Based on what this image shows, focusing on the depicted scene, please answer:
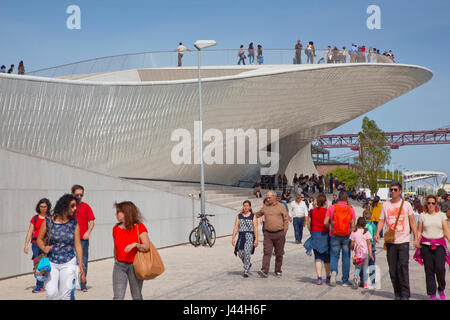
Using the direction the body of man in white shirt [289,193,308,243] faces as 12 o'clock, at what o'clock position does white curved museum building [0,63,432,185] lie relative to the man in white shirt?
The white curved museum building is roughly at 5 o'clock from the man in white shirt.

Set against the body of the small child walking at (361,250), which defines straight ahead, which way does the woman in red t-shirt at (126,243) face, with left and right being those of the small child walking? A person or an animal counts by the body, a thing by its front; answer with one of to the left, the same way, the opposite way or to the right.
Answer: the opposite way

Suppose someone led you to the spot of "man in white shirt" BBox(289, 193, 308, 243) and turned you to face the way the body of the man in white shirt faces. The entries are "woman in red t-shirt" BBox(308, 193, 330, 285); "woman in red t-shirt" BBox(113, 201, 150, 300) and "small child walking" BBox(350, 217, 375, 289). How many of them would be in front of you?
3

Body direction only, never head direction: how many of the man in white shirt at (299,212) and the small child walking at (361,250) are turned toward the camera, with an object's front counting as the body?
1

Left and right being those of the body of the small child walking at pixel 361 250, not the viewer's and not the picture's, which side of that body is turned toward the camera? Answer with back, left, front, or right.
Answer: back

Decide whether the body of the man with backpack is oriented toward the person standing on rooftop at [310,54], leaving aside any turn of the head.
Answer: yes

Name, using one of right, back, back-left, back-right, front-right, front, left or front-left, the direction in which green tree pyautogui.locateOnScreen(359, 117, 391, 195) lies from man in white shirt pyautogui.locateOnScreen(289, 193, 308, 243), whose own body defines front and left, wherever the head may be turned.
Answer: back

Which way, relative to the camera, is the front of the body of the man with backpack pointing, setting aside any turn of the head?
away from the camera

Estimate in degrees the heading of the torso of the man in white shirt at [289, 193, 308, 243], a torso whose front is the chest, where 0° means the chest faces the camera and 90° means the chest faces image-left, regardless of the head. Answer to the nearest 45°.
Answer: approximately 0°

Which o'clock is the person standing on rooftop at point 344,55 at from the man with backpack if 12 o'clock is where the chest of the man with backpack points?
The person standing on rooftop is roughly at 12 o'clock from the man with backpack.

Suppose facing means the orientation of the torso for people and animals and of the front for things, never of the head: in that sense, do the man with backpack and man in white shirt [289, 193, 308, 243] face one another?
yes

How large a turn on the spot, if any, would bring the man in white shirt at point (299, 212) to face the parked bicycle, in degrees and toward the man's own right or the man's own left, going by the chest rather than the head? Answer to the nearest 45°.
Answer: approximately 90° to the man's own right
